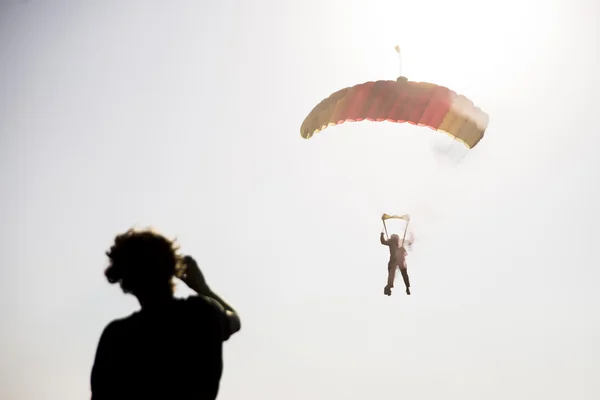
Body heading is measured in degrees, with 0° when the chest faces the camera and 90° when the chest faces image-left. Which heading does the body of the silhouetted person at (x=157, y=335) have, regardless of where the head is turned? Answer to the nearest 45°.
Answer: approximately 135°

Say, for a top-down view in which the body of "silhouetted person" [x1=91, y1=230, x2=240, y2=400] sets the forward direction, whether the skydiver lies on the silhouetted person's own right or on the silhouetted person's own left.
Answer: on the silhouetted person's own right

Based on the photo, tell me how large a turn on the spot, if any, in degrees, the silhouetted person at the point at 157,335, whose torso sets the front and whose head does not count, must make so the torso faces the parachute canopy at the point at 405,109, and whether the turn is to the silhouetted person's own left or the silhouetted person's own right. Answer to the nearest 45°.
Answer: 0° — they already face it

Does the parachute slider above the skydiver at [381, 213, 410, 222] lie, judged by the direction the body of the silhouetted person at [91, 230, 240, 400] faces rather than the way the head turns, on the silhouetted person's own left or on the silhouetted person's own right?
on the silhouetted person's own right
